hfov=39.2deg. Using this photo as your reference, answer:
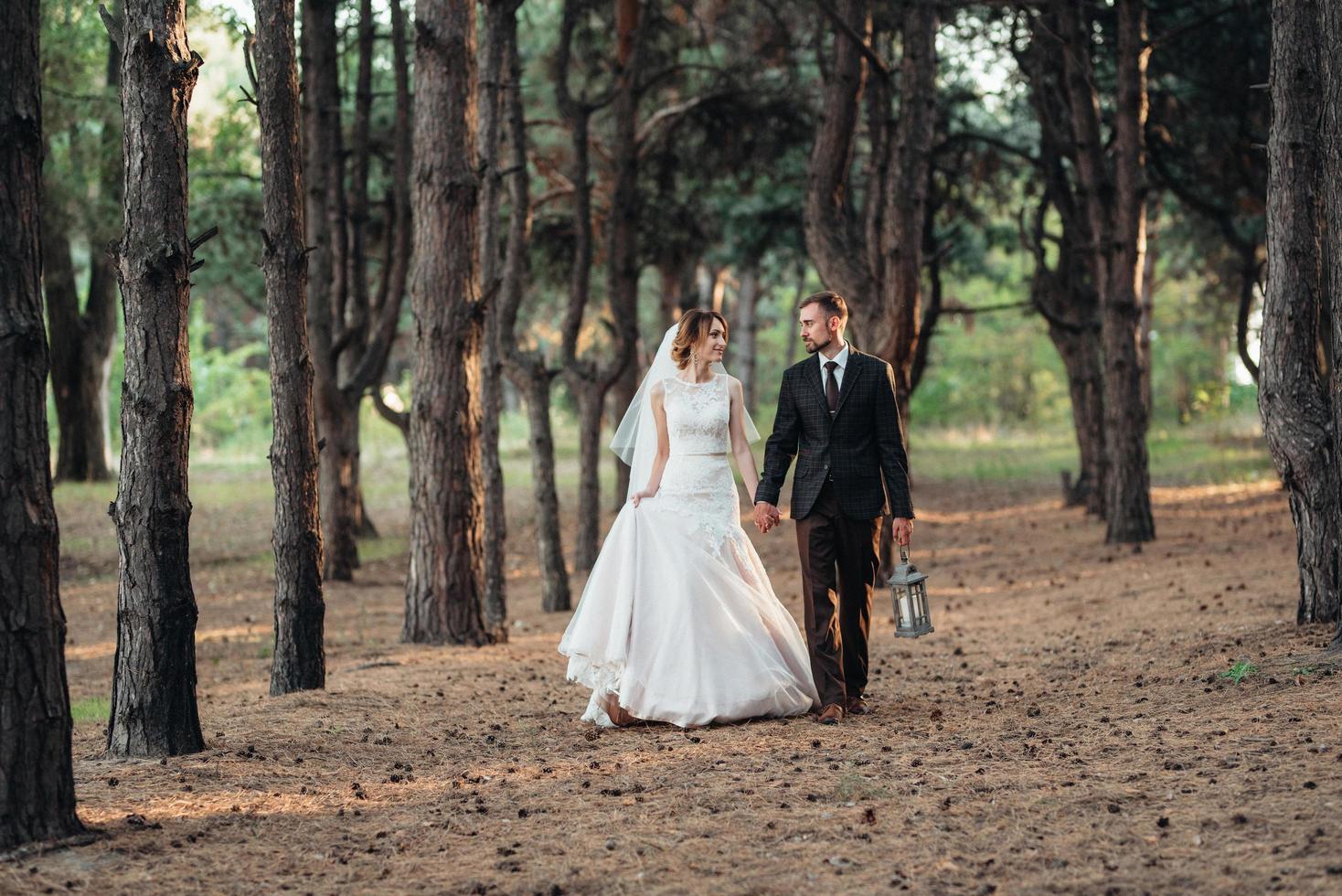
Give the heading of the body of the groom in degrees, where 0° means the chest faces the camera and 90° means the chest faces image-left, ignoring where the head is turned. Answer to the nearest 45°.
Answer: approximately 0°

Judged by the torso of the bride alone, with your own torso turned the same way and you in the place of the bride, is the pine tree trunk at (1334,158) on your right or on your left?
on your left

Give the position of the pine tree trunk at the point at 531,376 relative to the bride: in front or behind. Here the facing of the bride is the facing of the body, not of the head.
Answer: behind

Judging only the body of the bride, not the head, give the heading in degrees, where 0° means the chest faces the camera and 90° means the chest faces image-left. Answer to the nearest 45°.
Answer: approximately 0°

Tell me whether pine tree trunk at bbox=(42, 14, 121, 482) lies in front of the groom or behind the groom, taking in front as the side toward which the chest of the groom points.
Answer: behind

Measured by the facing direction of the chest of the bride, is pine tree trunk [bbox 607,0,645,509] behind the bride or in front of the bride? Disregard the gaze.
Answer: behind

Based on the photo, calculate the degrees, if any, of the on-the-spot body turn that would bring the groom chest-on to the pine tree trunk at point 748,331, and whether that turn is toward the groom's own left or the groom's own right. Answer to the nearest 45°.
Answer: approximately 180°

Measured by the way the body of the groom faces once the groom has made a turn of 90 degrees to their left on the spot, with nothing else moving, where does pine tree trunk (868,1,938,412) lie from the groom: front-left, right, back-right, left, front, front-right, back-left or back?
left

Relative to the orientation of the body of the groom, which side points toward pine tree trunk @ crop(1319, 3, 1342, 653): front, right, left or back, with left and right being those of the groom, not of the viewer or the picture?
left

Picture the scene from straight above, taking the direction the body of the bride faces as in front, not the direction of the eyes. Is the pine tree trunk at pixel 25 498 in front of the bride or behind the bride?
in front

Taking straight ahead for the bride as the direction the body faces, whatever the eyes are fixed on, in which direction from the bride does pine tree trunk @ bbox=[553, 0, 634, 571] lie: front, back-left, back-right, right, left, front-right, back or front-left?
back

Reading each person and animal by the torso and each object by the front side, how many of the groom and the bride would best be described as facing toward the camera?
2
